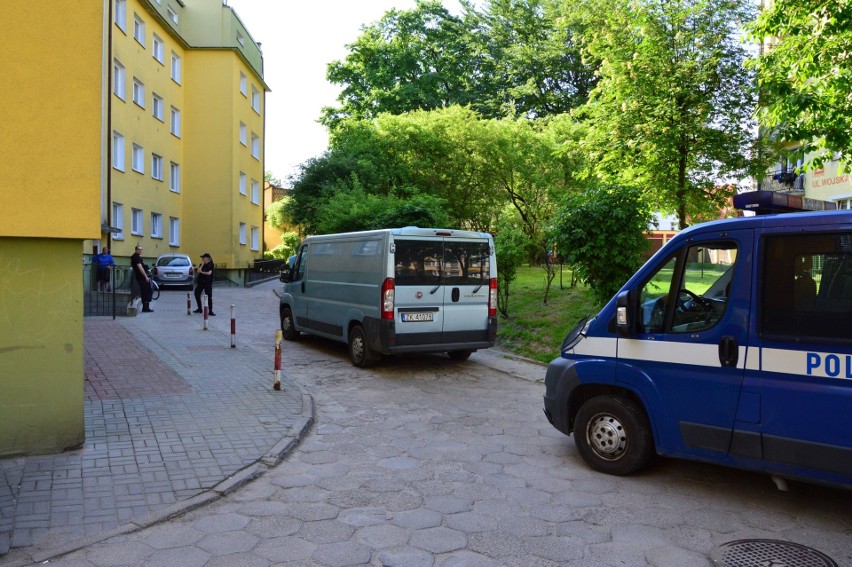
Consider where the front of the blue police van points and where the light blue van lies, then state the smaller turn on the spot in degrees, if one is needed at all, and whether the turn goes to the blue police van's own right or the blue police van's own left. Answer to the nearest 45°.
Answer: approximately 45° to the blue police van's own right

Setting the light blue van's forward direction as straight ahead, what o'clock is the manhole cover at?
The manhole cover is roughly at 7 o'clock from the light blue van.

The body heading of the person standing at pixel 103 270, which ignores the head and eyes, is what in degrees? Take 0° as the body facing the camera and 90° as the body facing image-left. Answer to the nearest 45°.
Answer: approximately 0°

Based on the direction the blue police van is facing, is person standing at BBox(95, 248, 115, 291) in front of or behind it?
in front

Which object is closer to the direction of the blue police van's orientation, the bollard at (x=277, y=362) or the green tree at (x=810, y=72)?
the bollard

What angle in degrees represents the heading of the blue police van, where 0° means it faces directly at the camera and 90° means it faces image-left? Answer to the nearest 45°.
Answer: approximately 90°

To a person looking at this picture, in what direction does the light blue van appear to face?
facing away from the viewer and to the left of the viewer

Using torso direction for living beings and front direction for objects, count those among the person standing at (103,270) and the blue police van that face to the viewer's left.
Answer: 1

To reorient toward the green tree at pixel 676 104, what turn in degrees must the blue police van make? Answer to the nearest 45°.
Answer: approximately 90° to its right
